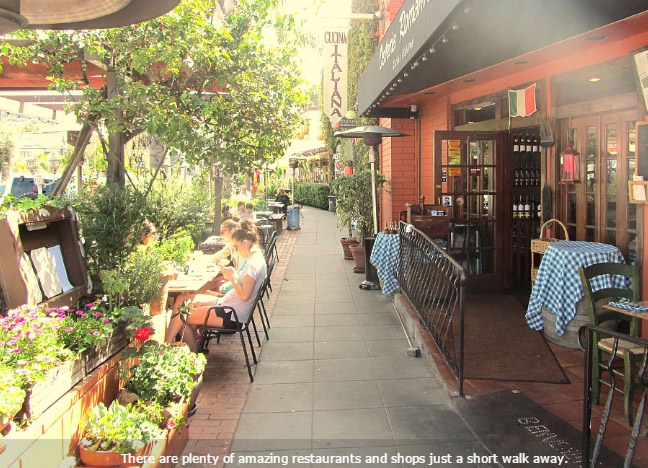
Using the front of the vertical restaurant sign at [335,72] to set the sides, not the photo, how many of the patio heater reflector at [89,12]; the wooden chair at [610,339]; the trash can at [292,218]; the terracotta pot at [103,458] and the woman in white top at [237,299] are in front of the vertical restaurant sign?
4

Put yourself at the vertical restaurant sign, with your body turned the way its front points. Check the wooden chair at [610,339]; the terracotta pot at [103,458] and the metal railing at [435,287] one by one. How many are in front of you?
3

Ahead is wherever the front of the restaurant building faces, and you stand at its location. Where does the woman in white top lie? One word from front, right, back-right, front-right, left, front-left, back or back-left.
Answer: front

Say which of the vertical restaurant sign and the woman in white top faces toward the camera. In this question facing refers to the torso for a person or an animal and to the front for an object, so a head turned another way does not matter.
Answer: the vertical restaurant sign

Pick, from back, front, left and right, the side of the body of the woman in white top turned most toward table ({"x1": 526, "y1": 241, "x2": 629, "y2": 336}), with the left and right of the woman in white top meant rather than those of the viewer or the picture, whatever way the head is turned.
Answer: back

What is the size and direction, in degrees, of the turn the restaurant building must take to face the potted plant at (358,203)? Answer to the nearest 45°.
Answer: approximately 90° to its right

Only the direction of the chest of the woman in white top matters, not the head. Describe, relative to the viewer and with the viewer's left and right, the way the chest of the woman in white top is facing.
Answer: facing to the left of the viewer

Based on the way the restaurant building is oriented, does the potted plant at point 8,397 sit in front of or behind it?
in front

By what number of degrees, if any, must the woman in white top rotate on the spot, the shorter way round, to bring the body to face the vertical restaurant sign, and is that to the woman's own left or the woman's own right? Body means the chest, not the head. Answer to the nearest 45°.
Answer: approximately 90° to the woman's own right

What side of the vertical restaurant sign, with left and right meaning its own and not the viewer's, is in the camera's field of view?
front

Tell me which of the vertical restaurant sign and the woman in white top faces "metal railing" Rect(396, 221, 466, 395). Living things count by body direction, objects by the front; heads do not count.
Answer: the vertical restaurant sign

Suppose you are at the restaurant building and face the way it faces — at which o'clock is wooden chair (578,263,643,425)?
The wooden chair is roughly at 10 o'clock from the restaurant building.

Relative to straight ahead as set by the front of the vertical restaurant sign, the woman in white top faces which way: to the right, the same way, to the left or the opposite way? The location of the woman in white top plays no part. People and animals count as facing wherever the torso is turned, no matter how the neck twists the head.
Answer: to the right

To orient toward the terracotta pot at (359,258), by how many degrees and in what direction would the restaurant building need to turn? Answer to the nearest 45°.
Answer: approximately 90° to its right

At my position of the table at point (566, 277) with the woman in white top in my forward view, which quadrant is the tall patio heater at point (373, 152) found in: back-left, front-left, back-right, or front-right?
front-right

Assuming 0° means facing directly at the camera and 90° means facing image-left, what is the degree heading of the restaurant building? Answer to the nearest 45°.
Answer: approximately 45°

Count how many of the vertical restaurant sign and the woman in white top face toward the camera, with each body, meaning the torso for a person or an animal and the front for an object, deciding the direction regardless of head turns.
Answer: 1

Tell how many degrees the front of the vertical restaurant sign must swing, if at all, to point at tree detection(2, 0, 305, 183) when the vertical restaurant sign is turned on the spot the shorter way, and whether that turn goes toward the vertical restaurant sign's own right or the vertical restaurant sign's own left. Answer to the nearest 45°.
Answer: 0° — it already faces it
